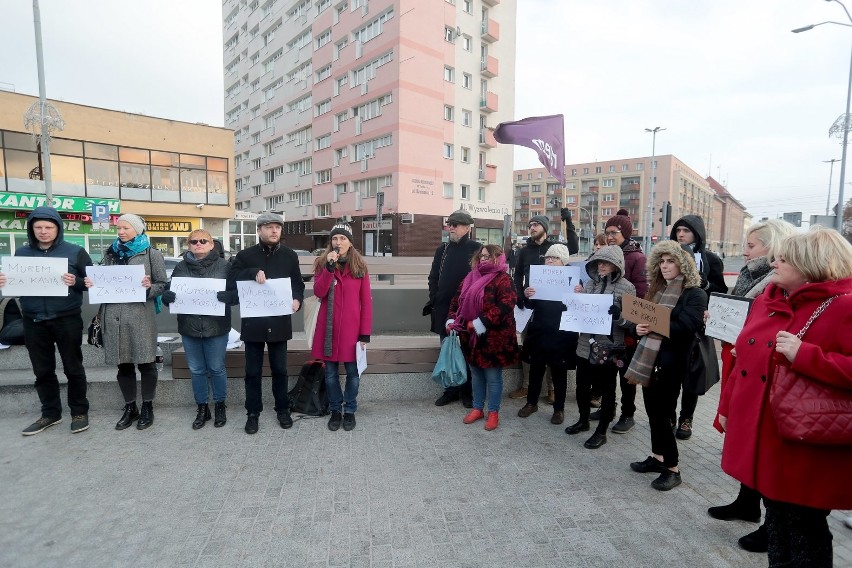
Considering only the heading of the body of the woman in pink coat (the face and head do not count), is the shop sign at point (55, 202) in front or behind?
behind

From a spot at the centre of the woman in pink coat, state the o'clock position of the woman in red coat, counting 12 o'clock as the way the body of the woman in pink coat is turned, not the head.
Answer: The woman in red coat is roughly at 11 o'clock from the woman in pink coat.

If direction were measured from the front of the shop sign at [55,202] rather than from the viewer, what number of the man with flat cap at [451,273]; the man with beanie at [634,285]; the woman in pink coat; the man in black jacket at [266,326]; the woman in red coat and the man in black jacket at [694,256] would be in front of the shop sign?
6

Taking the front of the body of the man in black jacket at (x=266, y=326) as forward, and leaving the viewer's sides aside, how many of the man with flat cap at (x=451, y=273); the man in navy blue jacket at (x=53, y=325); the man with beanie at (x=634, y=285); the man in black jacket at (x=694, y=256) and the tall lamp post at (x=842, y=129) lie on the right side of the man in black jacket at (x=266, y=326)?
1

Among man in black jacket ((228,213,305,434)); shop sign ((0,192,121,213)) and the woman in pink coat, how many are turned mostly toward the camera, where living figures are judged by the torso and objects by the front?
3

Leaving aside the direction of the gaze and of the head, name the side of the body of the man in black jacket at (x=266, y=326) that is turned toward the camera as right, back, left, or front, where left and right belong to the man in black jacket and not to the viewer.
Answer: front

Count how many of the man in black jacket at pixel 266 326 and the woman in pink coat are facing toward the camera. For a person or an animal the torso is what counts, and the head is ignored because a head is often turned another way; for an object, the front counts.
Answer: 2

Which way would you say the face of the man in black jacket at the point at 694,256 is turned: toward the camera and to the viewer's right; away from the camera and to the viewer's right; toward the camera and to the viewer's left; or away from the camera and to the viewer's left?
toward the camera and to the viewer's left

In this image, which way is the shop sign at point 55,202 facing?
toward the camera

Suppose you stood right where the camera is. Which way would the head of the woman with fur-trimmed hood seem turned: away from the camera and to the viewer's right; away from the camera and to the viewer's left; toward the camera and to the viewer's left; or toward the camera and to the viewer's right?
toward the camera and to the viewer's left

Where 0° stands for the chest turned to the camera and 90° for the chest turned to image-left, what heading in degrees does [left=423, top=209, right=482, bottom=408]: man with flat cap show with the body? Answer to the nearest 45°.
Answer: approximately 45°
